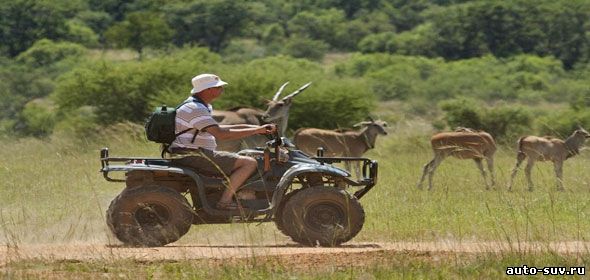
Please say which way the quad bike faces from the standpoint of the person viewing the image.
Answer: facing to the right of the viewer

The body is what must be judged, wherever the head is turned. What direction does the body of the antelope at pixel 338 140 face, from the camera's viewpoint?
to the viewer's right

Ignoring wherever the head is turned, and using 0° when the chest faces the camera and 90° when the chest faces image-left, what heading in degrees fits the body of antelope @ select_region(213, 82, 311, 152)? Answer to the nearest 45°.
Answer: approximately 270°

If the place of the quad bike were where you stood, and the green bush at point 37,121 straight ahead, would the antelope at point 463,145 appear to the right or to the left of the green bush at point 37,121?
right

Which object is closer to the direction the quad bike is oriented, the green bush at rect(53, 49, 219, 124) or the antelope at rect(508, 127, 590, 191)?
the antelope

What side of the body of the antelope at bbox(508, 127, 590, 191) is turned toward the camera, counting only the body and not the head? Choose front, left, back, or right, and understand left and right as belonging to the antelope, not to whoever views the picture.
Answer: right

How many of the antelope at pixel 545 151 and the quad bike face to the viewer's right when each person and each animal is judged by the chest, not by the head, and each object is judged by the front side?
2

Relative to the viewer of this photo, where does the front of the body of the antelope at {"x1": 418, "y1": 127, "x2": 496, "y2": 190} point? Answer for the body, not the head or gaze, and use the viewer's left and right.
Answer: facing to the right of the viewer
